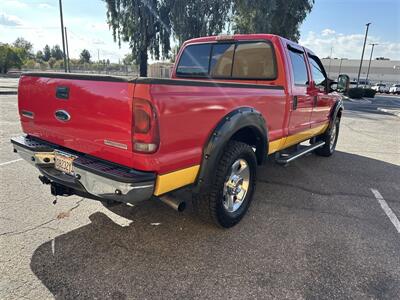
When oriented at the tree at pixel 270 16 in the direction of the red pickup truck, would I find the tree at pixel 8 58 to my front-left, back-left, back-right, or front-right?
back-right

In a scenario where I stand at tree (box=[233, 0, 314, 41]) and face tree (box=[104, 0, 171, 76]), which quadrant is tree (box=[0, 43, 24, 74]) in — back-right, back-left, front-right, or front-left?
front-right

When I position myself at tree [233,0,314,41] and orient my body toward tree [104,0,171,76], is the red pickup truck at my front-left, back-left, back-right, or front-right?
front-left

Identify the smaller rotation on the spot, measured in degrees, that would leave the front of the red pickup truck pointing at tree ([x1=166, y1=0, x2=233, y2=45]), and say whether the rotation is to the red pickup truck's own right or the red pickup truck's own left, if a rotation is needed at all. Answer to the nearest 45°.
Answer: approximately 45° to the red pickup truck's own left

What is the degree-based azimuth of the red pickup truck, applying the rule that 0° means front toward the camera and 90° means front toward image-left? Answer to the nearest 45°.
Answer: approximately 225°

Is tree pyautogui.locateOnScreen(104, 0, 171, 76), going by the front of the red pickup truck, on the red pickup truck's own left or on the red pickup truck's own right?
on the red pickup truck's own left

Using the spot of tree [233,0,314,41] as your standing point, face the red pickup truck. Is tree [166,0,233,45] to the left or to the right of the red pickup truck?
right

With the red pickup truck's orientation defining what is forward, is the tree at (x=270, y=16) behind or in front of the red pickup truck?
in front

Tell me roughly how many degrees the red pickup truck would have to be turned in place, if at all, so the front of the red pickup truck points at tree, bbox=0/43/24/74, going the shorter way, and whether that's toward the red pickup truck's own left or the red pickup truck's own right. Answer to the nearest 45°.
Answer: approximately 90° to the red pickup truck's own left
